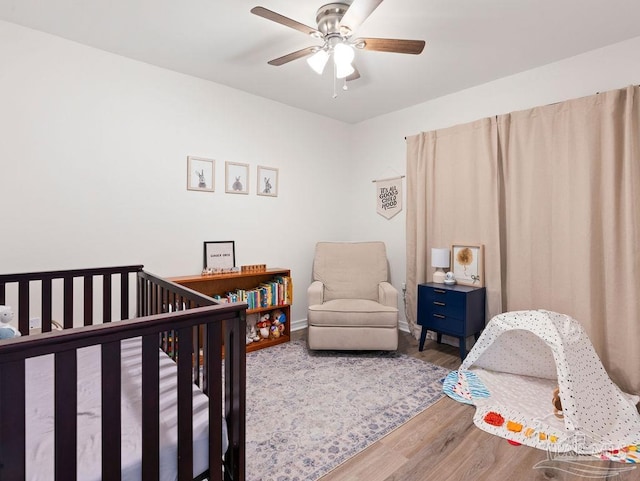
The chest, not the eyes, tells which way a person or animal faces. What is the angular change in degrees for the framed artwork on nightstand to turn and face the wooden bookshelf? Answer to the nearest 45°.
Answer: approximately 45° to its right

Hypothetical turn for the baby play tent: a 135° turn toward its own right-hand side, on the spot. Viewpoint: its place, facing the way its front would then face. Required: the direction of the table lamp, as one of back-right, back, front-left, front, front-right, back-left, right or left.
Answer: front-left

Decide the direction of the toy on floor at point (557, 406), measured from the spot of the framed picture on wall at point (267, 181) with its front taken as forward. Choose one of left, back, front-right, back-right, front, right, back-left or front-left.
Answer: front

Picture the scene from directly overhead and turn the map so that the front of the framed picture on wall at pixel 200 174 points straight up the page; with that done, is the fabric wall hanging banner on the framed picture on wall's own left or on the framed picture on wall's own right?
on the framed picture on wall's own left

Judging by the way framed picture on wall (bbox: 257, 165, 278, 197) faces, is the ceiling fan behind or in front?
in front

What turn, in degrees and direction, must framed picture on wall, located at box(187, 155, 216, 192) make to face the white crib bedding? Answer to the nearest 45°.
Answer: approximately 45° to its right

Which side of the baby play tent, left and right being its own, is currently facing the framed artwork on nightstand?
right

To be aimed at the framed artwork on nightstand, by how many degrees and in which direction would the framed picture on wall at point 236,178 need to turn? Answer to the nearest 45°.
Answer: approximately 45° to its left

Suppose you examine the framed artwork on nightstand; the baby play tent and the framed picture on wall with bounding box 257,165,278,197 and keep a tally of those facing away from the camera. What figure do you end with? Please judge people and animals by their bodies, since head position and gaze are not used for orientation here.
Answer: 0

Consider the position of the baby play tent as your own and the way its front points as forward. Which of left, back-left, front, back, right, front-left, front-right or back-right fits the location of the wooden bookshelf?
front-right

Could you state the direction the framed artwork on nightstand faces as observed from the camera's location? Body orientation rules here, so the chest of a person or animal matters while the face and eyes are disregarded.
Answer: facing the viewer and to the left of the viewer
